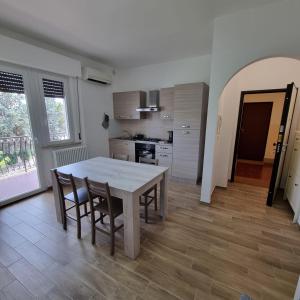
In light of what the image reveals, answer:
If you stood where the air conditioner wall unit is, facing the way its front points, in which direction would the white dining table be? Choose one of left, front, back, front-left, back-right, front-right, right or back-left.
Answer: front-right

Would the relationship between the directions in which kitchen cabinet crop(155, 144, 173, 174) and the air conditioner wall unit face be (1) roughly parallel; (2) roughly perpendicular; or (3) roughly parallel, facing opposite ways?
roughly perpendicular

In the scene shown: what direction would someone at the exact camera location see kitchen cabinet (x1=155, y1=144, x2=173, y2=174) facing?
facing the viewer

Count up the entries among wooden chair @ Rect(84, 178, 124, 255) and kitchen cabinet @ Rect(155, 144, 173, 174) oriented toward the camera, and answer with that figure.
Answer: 1

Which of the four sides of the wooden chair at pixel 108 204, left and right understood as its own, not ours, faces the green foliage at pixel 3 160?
left

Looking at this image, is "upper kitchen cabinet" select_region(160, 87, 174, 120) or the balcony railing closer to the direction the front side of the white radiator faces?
the upper kitchen cabinet

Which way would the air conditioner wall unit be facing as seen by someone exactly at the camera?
facing the viewer and to the right of the viewer

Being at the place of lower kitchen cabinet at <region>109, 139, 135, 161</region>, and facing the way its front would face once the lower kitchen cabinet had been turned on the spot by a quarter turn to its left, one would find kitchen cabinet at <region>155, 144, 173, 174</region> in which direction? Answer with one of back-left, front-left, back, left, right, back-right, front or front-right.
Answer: front

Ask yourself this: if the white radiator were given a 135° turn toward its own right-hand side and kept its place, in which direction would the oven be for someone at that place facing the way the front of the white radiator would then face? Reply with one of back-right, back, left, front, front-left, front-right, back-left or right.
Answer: back

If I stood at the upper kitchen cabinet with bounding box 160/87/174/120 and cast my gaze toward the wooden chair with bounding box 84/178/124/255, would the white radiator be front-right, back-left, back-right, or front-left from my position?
front-right

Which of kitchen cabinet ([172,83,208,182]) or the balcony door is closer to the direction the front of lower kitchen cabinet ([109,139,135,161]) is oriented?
the balcony door
